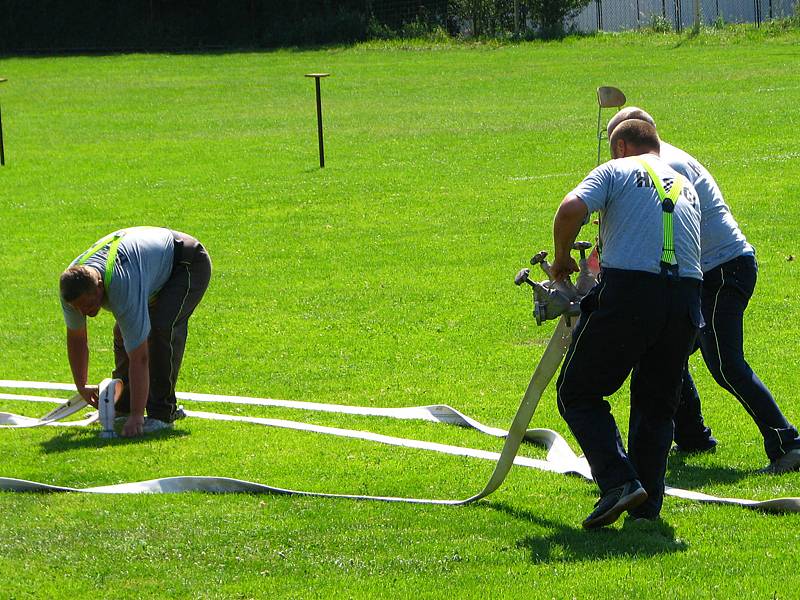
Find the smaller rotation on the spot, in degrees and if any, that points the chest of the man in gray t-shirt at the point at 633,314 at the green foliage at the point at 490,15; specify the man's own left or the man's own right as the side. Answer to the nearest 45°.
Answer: approximately 45° to the man's own right

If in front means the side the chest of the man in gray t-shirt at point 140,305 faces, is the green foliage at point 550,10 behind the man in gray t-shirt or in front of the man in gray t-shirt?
behind

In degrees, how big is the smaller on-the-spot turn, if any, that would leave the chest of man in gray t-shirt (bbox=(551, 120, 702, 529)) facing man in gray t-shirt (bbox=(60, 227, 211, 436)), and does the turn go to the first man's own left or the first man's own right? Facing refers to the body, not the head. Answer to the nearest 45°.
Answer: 0° — they already face them

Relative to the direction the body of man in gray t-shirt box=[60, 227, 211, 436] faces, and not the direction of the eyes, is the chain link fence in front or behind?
behind

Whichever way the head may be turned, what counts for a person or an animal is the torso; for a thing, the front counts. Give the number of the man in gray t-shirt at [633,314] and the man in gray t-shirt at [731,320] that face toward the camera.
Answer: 0

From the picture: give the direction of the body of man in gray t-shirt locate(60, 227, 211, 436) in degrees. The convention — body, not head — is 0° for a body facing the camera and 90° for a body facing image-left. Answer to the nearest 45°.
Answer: approximately 45°
